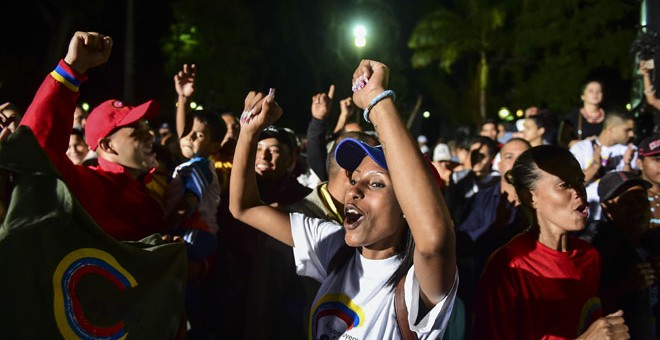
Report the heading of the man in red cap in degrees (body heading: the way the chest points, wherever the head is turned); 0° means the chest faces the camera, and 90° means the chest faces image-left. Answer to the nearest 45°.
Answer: approximately 270°

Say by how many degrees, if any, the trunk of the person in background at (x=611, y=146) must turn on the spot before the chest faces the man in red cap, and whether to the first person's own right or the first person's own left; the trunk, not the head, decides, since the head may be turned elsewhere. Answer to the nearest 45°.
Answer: approximately 90° to the first person's own right

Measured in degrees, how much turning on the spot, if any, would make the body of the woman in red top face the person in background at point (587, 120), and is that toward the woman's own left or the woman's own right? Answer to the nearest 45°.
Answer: approximately 135° to the woman's own left

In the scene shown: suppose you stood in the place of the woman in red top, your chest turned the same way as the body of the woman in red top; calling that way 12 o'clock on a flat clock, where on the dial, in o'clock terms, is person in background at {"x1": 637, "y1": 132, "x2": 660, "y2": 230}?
The person in background is roughly at 8 o'clock from the woman in red top.

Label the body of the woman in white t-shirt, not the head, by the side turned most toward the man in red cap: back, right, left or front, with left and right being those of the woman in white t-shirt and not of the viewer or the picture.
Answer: right

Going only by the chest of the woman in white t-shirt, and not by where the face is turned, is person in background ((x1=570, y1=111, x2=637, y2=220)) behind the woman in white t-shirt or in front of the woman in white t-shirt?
behind

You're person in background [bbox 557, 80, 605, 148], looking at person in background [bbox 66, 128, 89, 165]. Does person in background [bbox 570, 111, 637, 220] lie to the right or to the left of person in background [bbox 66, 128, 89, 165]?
left

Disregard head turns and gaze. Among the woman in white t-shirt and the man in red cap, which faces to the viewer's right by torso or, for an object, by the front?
the man in red cap

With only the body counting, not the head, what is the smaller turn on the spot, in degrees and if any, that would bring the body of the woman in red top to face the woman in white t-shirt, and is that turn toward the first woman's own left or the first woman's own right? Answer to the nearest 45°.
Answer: approximately 90° to the first woman's own right

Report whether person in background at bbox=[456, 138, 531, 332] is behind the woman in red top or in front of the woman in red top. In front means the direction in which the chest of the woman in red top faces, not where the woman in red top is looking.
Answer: behind
